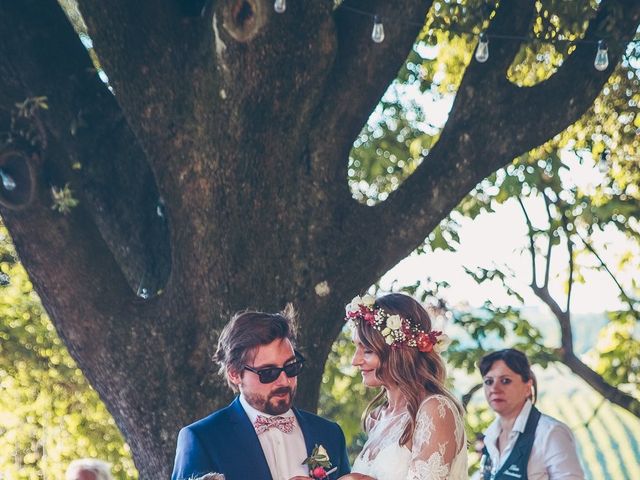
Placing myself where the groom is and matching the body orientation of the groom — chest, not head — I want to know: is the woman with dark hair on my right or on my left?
on my left

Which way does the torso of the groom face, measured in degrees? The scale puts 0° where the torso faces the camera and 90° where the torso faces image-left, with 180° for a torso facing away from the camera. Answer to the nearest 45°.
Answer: approximately 315°

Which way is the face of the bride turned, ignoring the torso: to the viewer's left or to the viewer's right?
to the viewer's left

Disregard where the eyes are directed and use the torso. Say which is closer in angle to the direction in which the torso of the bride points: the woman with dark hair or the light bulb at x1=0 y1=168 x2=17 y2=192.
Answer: the light bulb

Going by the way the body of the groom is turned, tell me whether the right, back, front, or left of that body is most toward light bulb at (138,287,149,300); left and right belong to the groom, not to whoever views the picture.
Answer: back

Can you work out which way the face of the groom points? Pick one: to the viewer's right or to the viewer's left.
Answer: to the viewer's right

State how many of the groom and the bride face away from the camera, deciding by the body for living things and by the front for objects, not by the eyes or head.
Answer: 0

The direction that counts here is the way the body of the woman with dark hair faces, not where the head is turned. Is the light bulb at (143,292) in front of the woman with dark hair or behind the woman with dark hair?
in front

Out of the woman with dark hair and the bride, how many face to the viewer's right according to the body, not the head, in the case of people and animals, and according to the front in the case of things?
0

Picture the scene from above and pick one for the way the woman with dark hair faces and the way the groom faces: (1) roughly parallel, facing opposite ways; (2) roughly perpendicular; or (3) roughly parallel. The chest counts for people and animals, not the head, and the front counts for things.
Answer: roughly perpendicular
